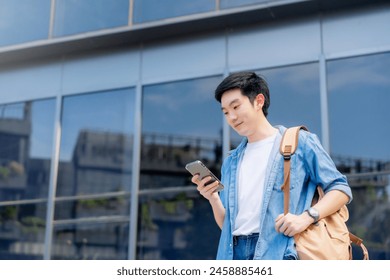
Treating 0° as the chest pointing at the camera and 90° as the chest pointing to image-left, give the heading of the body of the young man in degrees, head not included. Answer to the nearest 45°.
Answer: approximately 45°
